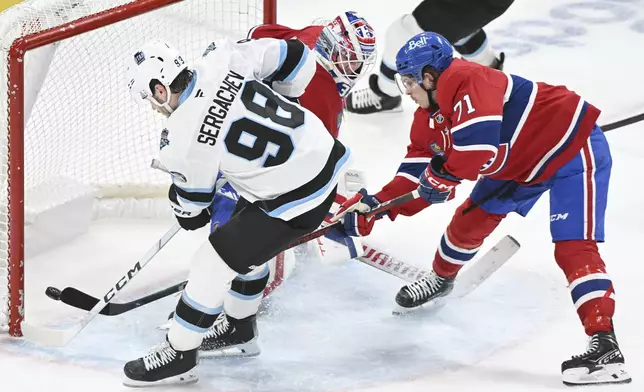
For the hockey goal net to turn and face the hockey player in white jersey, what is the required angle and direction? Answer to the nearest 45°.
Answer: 0° — it already faces them

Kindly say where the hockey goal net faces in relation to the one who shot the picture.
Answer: facing the viewer and to the right of the viewer

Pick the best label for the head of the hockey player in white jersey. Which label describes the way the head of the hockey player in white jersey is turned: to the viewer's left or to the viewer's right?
to the viewer's left
